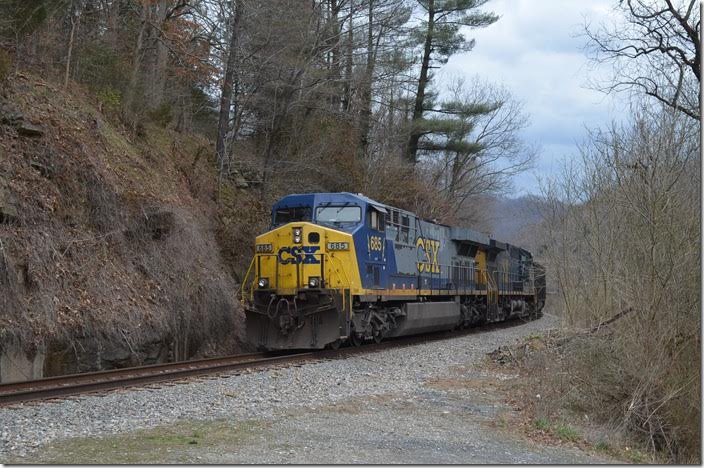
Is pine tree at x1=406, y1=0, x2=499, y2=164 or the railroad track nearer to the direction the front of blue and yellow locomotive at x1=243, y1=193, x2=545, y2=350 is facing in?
the railroad track

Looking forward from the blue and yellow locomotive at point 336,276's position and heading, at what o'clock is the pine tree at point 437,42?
The pine tree is roughly at 5 o'clock from the blue and yellow locomotive.

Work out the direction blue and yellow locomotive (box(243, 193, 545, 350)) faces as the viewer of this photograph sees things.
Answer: facing the viewer and to the left of the viewer

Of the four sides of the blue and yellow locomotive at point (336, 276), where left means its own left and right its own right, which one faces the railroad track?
front
